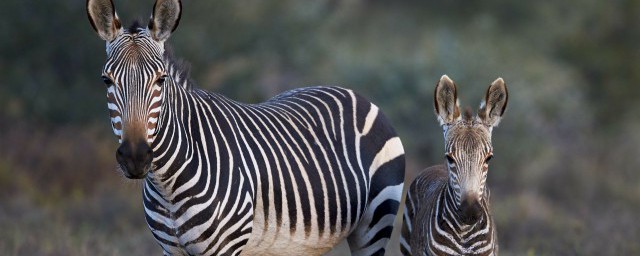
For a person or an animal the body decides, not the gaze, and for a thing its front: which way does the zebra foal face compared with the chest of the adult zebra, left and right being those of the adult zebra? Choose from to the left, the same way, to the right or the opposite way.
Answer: to the left

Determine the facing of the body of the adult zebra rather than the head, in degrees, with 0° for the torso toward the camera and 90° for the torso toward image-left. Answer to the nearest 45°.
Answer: approximately 45°

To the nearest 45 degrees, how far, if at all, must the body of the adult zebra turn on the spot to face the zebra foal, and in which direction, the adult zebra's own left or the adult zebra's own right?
approximately 135° to the adult zebra's own left

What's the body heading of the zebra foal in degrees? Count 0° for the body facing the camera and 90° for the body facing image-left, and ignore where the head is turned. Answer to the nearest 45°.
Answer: approximately 315°

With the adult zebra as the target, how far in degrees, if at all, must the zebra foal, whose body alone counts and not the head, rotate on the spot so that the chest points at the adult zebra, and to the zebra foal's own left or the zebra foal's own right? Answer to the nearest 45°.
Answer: approximately 135° to the zebra foal's own right
